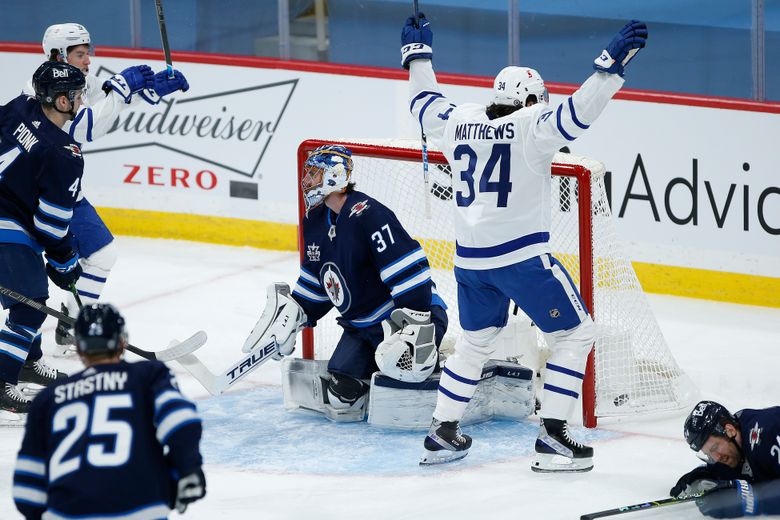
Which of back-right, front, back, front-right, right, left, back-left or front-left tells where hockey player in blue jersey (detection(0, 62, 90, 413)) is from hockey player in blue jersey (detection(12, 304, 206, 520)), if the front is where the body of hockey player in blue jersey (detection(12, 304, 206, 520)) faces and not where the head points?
front

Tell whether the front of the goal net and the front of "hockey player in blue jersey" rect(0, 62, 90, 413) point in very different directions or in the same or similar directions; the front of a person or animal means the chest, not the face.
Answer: very different directions

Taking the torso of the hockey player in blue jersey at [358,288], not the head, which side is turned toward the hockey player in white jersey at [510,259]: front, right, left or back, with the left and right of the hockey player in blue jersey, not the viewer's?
left

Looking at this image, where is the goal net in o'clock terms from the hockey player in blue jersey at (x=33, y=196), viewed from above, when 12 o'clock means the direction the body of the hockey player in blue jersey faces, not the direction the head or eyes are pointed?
The goal net is roughly at 2 o'clock from the hockey player in blue jersey.

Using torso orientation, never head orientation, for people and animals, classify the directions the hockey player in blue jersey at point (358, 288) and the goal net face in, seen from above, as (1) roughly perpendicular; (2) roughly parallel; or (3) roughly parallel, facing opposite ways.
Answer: roughly parallel

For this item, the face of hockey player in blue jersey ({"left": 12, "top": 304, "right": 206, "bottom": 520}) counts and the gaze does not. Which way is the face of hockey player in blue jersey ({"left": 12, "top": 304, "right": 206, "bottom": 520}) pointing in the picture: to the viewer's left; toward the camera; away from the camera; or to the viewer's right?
away from the camera

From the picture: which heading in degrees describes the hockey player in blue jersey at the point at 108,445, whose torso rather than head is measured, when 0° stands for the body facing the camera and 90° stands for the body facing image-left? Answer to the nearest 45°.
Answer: approximately 180°

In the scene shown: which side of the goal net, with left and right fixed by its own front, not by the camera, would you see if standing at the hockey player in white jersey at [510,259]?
front

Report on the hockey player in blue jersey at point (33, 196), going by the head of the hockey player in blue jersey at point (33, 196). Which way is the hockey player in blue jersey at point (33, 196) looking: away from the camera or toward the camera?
away from the camera

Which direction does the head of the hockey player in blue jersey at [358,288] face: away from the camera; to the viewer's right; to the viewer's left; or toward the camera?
to the viewer's left

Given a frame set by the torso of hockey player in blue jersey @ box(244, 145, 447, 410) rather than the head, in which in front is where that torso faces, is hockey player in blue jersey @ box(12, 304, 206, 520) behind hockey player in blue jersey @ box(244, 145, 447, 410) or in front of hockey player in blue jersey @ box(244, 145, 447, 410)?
in front

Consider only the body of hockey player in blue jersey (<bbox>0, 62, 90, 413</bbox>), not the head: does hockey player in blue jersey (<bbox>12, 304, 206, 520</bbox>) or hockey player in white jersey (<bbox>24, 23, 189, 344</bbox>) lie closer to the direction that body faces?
the hockey player in white jersey

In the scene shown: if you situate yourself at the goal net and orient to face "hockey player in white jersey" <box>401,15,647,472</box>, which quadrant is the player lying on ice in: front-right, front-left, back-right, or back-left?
front-left

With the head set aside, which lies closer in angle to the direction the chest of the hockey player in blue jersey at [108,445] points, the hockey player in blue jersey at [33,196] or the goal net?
the hockey player in blue jersey

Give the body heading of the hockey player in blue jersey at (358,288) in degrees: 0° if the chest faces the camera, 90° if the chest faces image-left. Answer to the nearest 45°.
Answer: approximately 45°

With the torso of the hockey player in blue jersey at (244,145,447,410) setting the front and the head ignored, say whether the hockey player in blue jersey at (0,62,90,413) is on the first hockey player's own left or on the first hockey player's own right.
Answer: on the first hockey player's own right

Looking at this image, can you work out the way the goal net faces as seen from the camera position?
facing the viewer and to the left of the viewer
